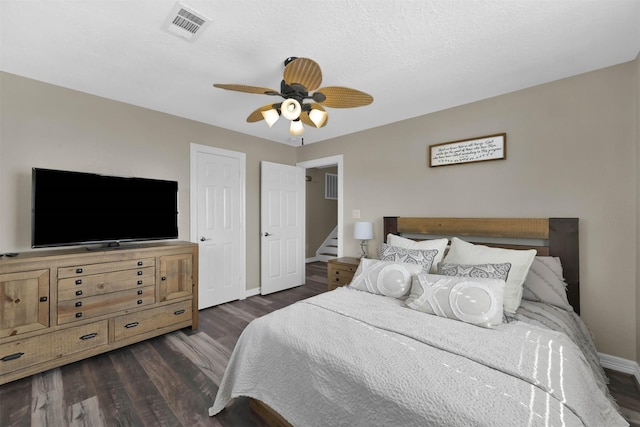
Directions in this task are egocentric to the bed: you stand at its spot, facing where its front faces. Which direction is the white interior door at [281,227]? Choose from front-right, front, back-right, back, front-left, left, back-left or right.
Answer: right

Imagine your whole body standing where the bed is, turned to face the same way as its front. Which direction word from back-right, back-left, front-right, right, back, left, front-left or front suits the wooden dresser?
front-right

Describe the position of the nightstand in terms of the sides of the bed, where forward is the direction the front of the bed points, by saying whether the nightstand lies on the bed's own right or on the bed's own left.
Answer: on the bed's own right

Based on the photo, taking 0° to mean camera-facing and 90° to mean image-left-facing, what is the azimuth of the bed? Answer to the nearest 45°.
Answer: approximately 45°

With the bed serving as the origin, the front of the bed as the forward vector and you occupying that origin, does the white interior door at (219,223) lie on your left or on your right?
on your right

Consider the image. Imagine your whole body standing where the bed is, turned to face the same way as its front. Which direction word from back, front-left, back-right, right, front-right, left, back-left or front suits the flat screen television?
front-right
